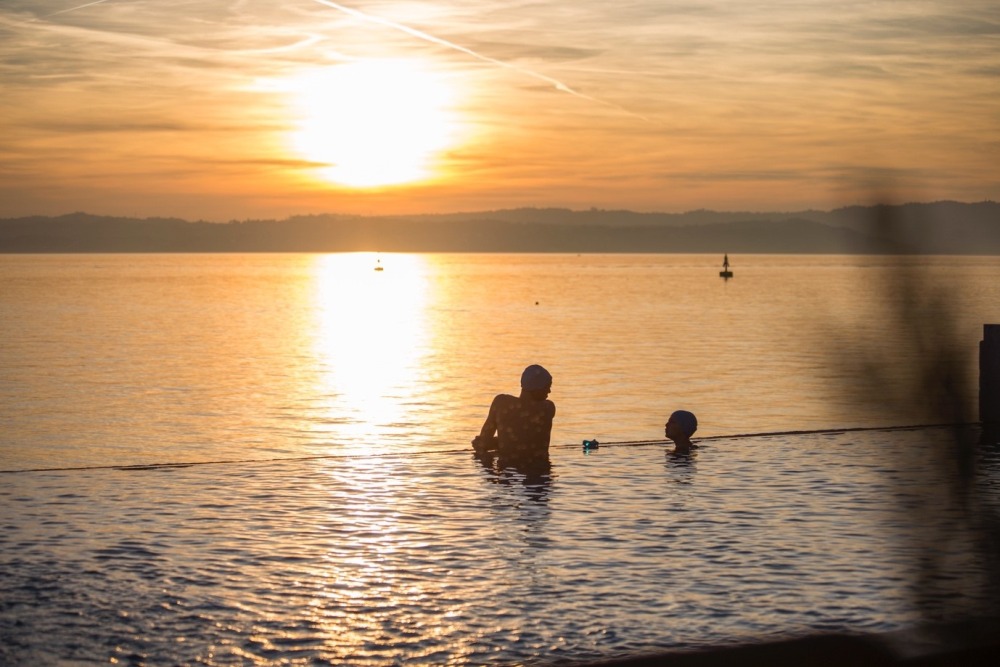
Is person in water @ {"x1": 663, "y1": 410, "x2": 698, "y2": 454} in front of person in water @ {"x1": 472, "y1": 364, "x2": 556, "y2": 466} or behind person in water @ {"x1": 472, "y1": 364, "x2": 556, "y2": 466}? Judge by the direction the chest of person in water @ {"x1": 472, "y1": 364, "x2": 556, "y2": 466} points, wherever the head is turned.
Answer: in front

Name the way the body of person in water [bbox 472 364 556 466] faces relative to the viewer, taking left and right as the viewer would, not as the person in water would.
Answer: facing away from the viewer and to the right of the viewer
